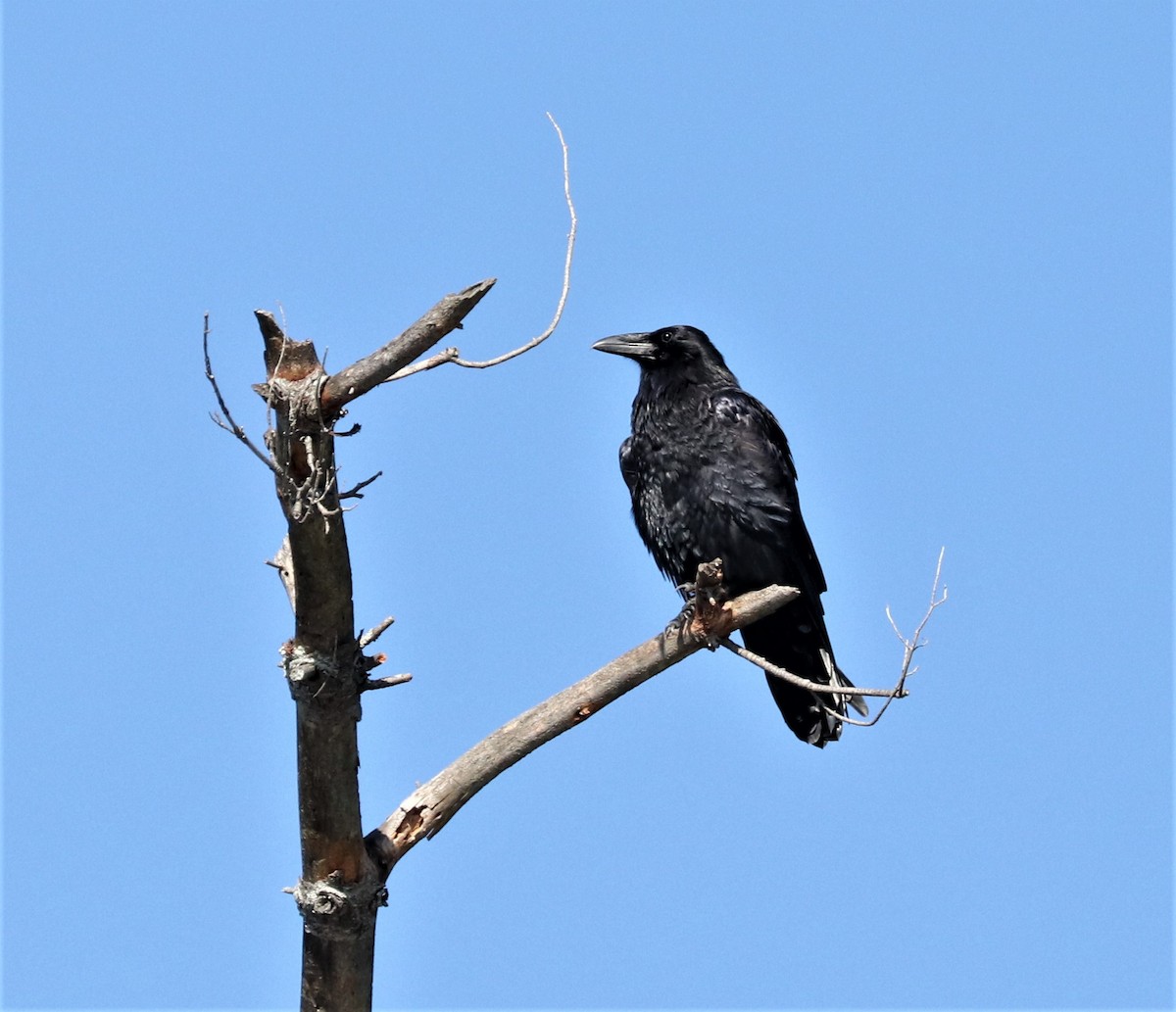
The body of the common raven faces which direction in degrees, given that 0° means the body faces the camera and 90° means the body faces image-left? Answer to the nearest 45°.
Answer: approximately 45°
